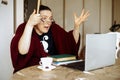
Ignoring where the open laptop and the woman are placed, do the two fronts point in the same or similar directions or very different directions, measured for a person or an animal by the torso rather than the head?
very different directions

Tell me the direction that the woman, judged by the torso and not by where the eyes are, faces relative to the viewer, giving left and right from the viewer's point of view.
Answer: facing the viewer and to the right of the viewer

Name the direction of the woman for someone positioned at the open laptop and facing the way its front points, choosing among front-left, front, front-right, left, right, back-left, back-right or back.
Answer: front

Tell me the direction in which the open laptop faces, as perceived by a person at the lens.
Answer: facing away from the viewer and to the left of the viewer

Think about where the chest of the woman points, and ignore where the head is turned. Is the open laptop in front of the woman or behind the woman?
in front
